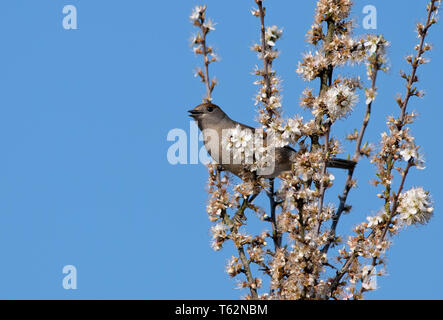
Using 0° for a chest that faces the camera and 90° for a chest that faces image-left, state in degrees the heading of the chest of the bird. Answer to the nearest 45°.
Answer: approximately 90°

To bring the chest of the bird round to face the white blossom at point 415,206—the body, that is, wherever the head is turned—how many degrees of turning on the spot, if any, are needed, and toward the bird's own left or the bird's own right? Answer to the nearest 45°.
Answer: approximately 135° to the bird's own left
